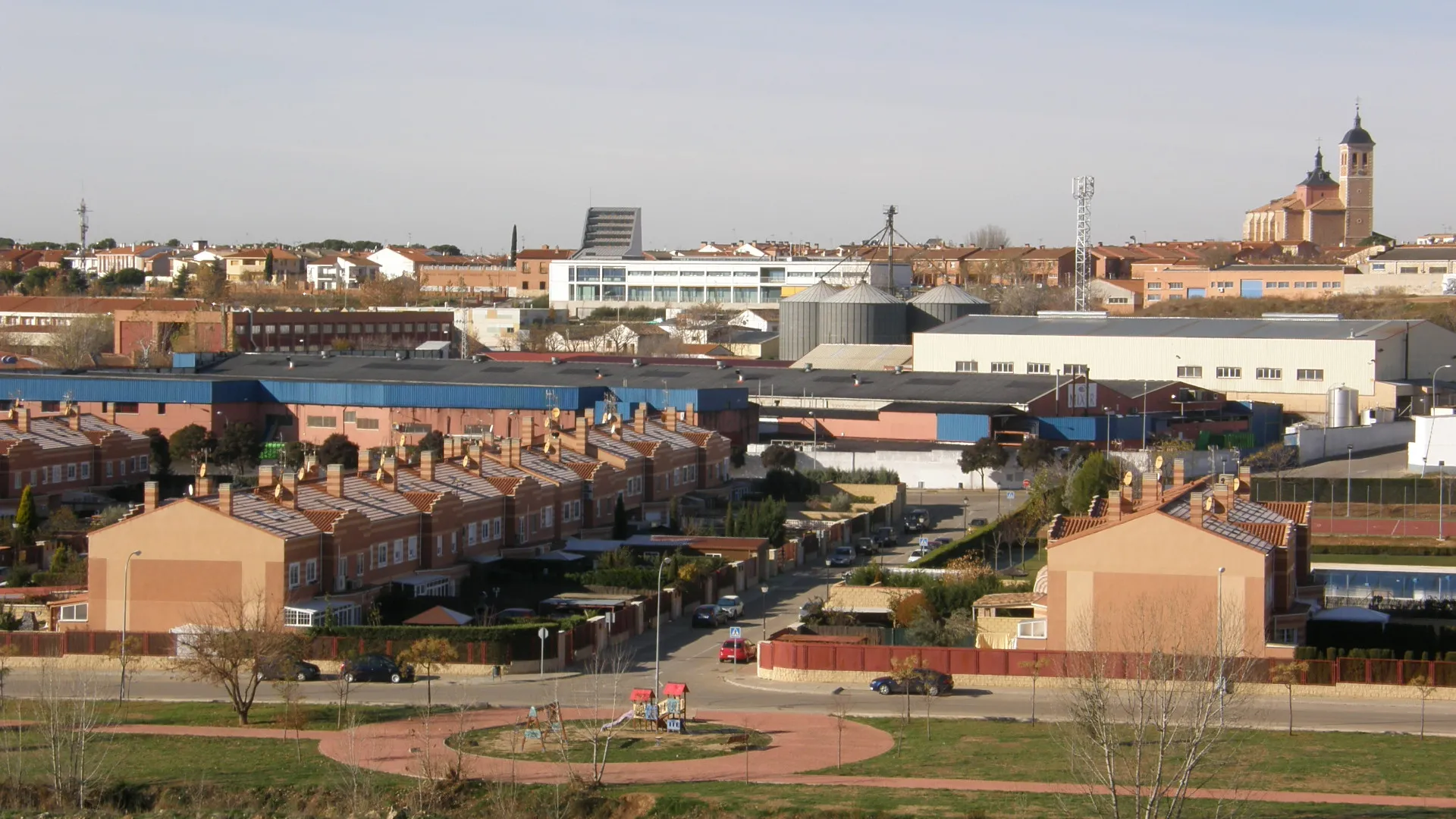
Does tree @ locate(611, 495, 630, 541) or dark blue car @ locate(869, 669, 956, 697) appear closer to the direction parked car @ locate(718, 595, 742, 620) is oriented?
the dark blue car

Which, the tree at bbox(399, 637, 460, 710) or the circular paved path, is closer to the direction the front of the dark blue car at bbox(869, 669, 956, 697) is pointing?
the tree

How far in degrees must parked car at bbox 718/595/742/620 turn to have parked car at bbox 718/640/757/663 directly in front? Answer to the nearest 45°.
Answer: approximately 45° to its left

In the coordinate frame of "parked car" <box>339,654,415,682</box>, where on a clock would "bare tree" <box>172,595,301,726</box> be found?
The bare tree is roughly at 5 o'clock from the parked car.

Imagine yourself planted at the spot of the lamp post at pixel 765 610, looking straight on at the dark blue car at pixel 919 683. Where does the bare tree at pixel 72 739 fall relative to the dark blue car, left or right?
right

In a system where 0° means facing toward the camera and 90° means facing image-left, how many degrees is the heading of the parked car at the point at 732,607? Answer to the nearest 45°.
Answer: approximately 45°

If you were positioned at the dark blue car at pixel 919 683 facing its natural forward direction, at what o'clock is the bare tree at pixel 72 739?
The bare tree is roughly at 11 o'clock from the dark blue car.

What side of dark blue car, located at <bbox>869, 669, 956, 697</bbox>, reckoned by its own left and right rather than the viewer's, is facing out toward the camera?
left

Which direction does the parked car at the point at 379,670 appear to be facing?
to the viewer's right

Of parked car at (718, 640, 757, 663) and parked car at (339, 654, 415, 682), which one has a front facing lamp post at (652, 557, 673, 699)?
parked car at (339, 654, 415, 682)
